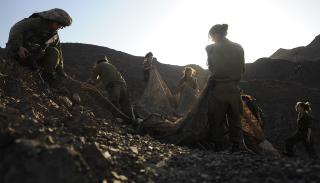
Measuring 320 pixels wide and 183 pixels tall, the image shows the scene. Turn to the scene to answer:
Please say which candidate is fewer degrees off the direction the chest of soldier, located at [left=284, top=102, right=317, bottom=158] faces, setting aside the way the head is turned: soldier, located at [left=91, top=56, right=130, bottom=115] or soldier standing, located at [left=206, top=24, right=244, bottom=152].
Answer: the soldier

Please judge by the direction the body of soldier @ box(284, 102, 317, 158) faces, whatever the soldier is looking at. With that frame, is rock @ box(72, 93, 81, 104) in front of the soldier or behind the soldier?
in front

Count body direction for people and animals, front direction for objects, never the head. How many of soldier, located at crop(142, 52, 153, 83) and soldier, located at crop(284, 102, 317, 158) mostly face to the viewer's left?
1

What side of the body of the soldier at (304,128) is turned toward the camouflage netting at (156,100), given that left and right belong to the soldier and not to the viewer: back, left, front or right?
front

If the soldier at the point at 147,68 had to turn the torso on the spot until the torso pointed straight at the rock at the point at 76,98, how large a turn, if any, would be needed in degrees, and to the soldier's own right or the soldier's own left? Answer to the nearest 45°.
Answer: approximately 90° to the soldier's own right

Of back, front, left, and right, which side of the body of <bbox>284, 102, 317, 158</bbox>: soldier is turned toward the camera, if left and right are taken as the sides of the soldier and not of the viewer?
left

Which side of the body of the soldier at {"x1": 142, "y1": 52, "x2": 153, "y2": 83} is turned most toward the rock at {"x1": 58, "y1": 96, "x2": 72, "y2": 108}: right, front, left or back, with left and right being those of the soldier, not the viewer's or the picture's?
right

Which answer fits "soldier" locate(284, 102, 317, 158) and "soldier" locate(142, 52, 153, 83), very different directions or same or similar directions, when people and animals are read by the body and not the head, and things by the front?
very different directions
